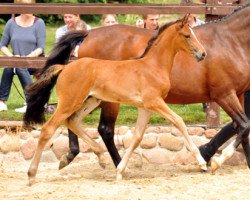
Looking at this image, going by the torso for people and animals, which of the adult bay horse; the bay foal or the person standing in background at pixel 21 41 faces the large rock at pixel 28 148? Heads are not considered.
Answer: the person standing in background

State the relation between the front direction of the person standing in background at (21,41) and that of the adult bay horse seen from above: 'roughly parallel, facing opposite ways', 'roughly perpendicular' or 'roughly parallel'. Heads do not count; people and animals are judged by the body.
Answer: roughly perpendicular

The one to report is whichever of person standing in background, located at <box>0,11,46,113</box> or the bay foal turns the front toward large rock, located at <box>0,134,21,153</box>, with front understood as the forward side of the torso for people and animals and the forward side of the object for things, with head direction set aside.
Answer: the person standing in background

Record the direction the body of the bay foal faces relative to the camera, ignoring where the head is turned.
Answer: to the viewer's right

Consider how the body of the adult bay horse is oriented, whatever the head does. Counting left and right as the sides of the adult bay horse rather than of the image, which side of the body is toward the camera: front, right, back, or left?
right
